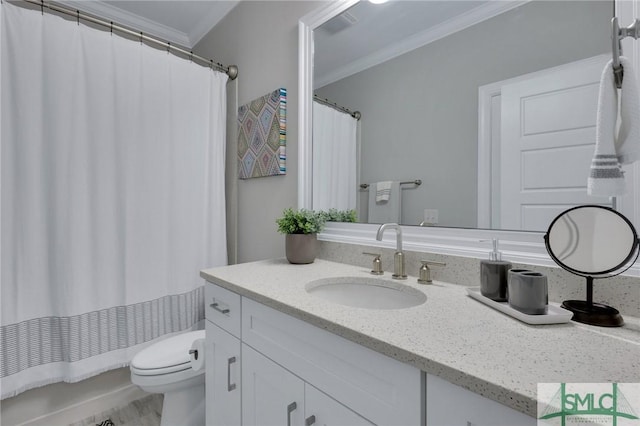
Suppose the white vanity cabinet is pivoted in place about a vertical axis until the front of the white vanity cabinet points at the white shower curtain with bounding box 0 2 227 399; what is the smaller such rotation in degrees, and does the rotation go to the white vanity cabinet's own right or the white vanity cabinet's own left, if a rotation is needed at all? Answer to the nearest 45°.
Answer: approximately 90° to the white vanity cabinet's own right

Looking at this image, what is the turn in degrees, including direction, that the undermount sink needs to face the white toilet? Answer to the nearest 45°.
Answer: approximately 45° to its right

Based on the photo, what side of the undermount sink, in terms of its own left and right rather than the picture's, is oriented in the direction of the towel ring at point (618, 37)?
left

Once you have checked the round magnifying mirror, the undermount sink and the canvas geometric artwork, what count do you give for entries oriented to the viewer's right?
0

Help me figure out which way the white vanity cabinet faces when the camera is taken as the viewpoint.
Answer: facing the viewer and to the left of the viewer

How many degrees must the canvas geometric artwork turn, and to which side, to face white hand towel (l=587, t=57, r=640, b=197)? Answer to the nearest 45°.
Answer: approximately 90° to its left

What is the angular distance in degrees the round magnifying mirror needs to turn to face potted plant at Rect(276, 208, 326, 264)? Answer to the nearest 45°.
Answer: approximately 45° to its right

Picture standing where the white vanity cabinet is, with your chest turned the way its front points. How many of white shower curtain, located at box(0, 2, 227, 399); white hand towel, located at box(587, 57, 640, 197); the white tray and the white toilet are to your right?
2

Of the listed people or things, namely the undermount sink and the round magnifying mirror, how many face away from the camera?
0

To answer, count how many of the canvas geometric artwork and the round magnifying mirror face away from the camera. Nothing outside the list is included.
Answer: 0

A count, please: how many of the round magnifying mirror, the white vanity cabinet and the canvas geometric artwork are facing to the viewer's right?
0

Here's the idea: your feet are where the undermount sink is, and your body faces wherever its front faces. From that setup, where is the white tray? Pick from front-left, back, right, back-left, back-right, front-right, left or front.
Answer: left

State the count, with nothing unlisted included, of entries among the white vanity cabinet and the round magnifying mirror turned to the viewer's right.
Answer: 0

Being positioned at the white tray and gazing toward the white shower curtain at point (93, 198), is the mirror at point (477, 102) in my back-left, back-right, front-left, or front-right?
front-right

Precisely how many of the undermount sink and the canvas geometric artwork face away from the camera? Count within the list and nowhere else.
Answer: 0
